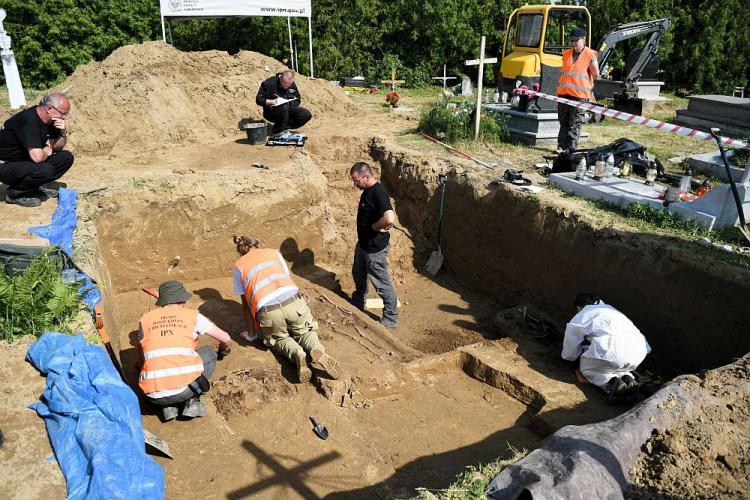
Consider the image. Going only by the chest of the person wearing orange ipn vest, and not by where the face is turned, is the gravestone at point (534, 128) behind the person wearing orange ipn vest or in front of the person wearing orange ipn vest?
in front

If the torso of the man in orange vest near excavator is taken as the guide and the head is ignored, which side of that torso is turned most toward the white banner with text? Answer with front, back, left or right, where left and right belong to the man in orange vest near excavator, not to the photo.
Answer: right

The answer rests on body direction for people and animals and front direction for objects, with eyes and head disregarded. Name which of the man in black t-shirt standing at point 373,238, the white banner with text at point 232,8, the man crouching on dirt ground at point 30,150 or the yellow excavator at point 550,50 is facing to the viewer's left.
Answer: the man in black t-shirt standing

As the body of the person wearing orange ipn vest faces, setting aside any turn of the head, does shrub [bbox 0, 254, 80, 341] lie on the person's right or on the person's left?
on the person's left

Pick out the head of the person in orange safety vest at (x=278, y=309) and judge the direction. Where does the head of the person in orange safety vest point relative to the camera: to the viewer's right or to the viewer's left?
to the viewer's left

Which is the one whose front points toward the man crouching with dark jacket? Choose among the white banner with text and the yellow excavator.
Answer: the white banner with text

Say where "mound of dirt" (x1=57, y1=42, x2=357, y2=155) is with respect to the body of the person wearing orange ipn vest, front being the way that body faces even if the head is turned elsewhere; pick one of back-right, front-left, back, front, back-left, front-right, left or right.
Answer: front-left

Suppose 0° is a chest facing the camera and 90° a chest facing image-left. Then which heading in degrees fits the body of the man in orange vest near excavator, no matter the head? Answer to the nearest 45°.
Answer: approximately 45°

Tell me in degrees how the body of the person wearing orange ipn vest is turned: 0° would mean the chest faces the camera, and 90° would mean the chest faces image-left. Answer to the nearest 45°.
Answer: approximately 225°

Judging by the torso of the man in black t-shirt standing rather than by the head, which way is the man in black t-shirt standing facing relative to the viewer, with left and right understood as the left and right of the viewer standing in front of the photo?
facing to the left of the viewer
